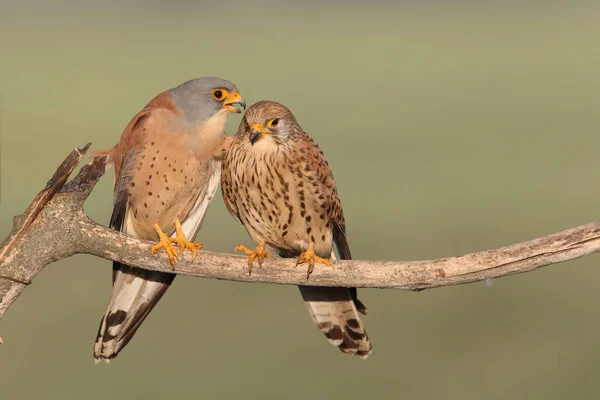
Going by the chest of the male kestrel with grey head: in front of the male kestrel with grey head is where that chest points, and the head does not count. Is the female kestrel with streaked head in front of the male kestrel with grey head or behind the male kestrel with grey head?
in front

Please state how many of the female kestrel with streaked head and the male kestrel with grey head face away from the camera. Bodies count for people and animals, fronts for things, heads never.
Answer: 0

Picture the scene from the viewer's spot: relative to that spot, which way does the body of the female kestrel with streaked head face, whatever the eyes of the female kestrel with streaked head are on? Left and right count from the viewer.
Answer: facing the viewer and to the left of the viewer

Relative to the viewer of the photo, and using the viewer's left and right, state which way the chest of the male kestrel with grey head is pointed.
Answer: facing the viewer and to the right of the viewer
